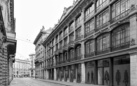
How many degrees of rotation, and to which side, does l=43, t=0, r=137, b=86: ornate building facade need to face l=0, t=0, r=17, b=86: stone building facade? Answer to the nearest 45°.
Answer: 0° — it already faces it

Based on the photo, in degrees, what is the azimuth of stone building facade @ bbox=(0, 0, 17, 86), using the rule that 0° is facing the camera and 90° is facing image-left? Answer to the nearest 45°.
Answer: approximately 270°

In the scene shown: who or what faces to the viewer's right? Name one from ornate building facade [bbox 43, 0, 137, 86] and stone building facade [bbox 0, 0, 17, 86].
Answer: the stone building facade

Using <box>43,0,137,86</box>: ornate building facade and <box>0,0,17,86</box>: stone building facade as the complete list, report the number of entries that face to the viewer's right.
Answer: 1

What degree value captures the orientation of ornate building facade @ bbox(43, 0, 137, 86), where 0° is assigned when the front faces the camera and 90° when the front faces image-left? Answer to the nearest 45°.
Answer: approximately 45°
